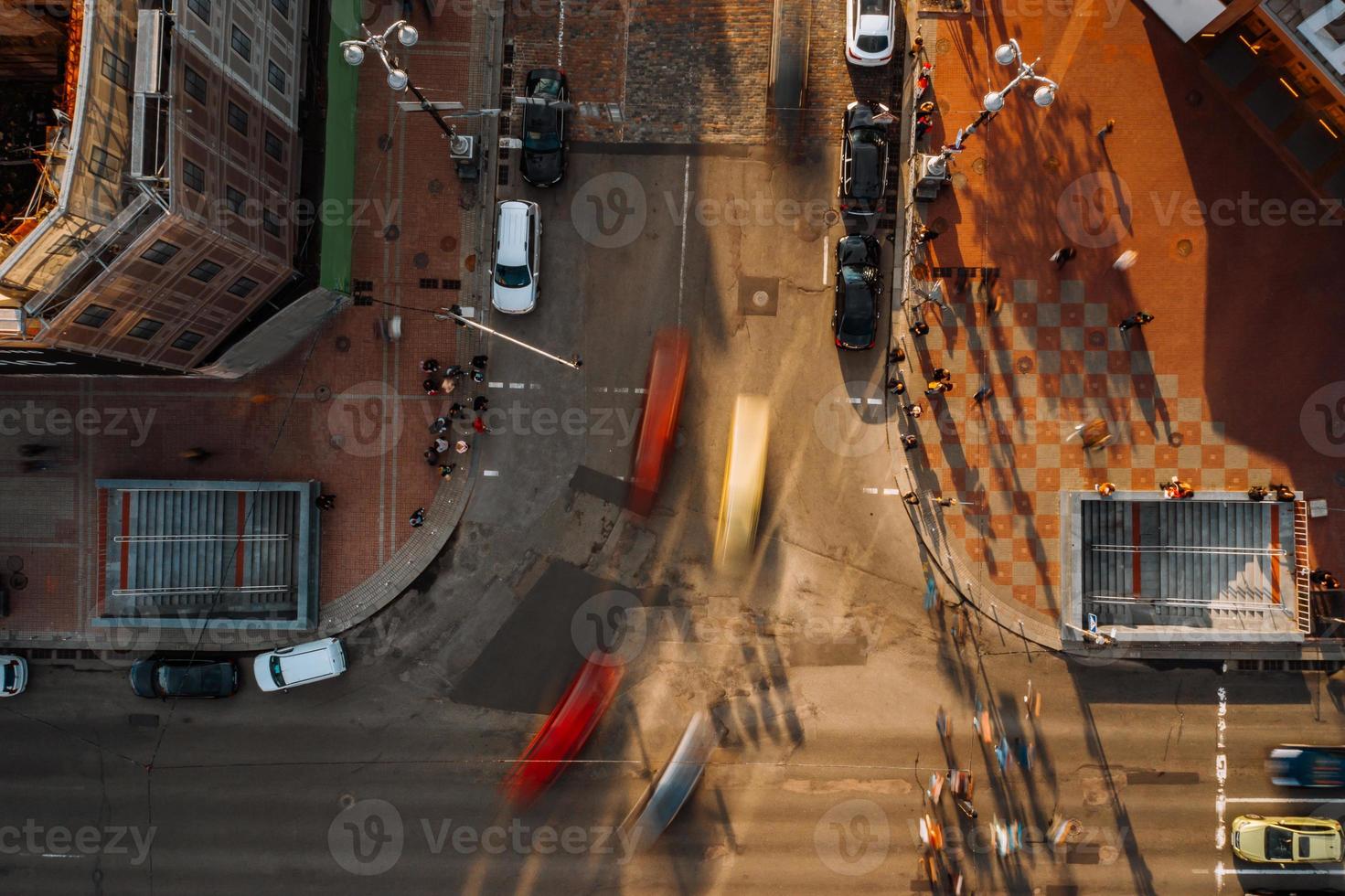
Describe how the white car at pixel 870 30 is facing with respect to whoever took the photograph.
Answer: facing away from the viewer

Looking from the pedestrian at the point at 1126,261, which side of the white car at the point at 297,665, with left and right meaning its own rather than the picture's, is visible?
back

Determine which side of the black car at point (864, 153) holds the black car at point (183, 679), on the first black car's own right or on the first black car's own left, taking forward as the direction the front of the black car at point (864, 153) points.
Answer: on the first black car's own left

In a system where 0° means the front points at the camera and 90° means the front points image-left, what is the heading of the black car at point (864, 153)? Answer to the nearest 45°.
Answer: approximately 180°

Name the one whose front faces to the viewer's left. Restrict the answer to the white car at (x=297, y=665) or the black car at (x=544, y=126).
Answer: the white car

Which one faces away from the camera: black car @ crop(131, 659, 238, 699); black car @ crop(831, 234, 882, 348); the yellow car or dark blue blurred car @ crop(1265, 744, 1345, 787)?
black car @ crop(831, 234, 882, 348)

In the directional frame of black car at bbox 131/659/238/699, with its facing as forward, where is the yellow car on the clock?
The yellow car is roughly at 7 o'clock from the black car.

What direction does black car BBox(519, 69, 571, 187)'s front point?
toward the camera

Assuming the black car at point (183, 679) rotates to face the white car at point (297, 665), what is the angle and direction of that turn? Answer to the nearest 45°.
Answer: approximately 135° to its left

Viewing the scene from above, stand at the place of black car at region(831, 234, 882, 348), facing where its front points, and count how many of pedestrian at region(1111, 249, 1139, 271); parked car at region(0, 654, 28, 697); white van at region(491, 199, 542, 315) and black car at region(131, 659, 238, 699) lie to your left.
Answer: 3

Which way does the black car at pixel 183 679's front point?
to the viewer's left

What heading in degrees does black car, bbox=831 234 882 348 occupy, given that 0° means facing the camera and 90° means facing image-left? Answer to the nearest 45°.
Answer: approximately 180°
